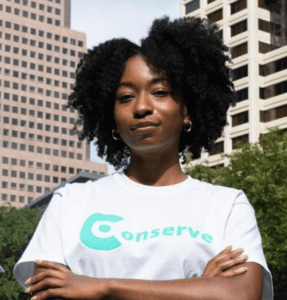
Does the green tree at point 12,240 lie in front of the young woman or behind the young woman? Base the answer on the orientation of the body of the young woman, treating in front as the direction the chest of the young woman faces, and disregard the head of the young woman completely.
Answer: behind

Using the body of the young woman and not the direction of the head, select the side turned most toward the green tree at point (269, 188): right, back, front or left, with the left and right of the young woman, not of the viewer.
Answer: back

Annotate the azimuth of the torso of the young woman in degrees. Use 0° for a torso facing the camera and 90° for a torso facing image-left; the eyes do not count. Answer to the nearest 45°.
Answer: approximately 0°

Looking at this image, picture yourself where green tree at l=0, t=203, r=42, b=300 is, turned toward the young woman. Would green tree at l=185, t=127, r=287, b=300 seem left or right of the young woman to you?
left
